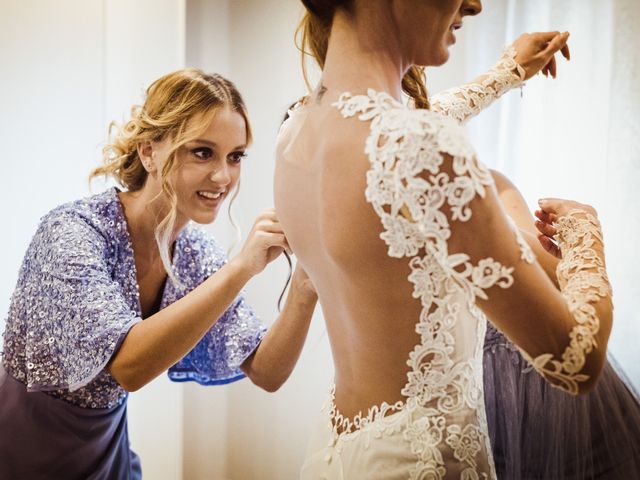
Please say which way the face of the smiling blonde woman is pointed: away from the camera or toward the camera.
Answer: toward the camera

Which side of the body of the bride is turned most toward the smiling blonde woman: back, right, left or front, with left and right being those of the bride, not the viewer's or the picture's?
left

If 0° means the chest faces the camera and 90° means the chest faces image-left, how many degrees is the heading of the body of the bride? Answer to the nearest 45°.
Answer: approximately 225°

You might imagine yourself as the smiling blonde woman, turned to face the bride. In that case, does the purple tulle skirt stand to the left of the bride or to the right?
left

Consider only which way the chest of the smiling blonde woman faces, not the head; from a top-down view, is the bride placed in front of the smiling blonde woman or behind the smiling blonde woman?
in front

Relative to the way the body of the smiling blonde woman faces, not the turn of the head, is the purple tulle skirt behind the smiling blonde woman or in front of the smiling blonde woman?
in front

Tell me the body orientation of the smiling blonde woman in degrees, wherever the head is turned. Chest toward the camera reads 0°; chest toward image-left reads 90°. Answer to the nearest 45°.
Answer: approximately 315°

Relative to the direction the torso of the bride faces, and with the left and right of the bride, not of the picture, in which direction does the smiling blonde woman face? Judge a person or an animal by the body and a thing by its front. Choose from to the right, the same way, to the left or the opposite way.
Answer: to the right

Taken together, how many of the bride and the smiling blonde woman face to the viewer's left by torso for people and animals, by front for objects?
0
